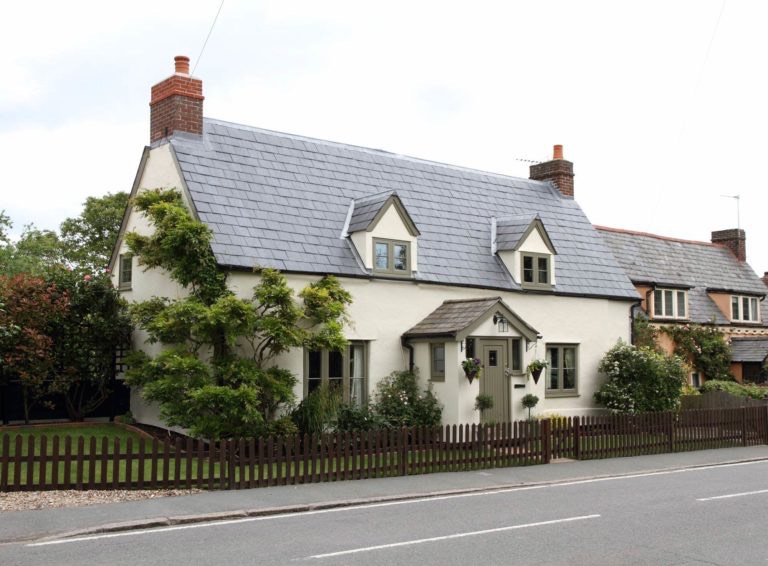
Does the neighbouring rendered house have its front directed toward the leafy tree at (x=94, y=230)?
no

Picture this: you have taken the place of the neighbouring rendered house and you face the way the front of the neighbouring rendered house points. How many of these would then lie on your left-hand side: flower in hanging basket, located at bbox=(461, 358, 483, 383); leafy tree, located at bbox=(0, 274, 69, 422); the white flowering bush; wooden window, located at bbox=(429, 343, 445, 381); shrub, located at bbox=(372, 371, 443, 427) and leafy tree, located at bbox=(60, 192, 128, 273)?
0

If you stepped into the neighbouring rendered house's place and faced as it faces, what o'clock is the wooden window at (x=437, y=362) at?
The wooden window is roughly at 2 o'clock from the neighbouring rendered house.

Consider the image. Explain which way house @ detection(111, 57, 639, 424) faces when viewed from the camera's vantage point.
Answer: facing the viewer and to the right of the viewer

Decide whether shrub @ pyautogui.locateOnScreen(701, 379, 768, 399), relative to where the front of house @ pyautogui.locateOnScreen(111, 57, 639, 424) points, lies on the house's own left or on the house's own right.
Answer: on the house's own left

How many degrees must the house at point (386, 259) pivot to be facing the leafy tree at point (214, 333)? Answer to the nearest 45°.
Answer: approximately 90° to its right

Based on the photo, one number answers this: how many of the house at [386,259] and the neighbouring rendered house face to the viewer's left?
0

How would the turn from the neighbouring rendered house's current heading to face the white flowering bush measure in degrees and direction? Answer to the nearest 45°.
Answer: approximately 45° to its right

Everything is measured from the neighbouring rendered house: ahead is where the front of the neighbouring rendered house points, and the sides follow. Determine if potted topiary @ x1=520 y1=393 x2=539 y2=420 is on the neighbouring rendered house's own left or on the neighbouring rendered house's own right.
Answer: on the neighbouring rendered house's own right

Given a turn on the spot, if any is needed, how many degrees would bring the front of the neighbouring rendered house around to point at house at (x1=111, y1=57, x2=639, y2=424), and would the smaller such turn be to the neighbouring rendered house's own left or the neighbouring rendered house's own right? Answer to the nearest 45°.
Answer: approximately 45° to the neighbouring rendered house's own right

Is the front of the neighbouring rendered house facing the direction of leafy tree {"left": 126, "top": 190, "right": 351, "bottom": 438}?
no

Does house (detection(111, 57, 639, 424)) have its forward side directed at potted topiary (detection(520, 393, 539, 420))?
no

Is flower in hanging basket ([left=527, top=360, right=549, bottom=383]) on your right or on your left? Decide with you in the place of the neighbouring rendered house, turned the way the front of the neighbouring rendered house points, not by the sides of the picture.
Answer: on your right

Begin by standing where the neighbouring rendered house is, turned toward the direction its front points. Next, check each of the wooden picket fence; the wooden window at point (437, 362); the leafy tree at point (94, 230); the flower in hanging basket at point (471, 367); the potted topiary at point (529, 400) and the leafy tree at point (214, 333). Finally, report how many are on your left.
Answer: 0

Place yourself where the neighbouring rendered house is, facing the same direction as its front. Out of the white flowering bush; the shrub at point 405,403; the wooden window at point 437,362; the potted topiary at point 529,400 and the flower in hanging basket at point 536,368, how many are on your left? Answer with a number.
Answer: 0

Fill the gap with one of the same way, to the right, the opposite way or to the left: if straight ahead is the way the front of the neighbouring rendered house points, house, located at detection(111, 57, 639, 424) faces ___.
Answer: the same way

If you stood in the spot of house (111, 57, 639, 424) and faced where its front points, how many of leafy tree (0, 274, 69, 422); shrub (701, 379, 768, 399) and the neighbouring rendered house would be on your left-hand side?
2

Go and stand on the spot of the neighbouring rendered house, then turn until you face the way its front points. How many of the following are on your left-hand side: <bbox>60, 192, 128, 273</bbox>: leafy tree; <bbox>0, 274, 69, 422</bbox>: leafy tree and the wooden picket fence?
0

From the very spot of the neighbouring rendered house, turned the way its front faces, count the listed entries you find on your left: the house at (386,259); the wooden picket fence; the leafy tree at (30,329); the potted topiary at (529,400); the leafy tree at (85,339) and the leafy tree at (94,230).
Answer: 0
